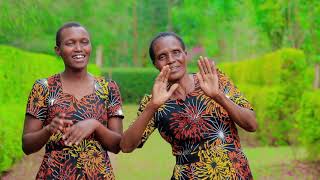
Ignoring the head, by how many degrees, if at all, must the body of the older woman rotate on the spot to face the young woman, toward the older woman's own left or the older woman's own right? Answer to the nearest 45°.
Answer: approximately 90° to the older woman's own right

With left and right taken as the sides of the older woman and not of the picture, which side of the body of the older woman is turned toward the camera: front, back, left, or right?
front

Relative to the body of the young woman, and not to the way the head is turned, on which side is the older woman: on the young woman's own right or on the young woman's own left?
on the young woman's own left

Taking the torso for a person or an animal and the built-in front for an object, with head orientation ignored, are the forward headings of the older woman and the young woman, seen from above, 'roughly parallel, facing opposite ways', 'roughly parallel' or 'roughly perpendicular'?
roughly parallel

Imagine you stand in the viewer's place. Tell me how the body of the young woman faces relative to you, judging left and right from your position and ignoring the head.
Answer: facing the viewer

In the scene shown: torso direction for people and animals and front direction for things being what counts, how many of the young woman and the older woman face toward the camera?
2
